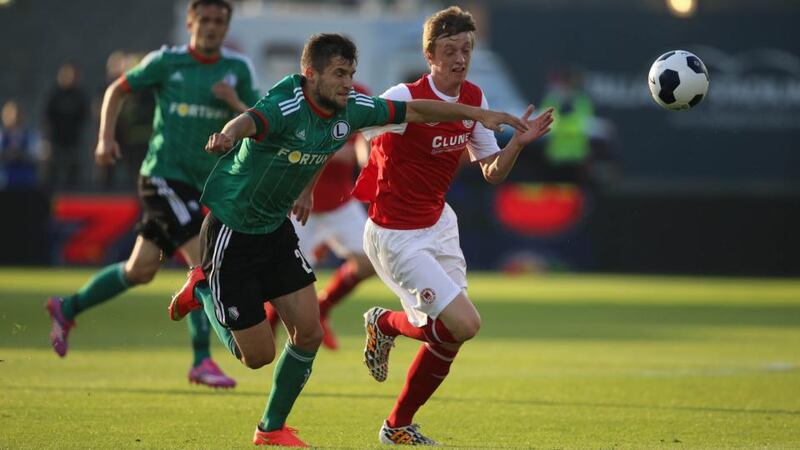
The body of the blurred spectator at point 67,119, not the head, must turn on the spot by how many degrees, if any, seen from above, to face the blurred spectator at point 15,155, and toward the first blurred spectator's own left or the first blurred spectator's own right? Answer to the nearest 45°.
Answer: approximately 45° to the first blurred spectator's own right

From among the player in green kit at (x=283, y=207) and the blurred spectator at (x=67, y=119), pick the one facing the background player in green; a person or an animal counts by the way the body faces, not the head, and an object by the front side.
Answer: the blurred spectator

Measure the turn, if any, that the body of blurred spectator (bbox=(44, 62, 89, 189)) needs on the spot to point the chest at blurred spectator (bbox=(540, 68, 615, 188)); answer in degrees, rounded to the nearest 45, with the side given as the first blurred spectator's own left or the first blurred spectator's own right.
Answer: approximately 90° to the first blurred spectator's own left

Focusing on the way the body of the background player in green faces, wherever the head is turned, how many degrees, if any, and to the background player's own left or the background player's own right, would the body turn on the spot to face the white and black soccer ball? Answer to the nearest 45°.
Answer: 0° — they already face it

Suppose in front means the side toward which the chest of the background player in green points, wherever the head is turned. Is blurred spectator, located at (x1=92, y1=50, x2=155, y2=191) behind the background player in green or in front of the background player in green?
behind

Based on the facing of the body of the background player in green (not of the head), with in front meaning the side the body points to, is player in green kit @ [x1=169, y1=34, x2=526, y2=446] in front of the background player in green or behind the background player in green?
in front

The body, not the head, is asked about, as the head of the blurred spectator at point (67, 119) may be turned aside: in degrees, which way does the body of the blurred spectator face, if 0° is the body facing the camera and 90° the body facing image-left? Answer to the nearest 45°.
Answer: approximately 0°

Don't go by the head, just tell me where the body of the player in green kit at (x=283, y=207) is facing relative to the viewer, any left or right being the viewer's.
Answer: facing the viewer and to the right of the viewer

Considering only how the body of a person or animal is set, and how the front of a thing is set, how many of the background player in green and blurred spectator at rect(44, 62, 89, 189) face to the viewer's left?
0

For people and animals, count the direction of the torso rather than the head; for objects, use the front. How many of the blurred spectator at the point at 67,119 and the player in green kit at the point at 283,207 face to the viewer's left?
0

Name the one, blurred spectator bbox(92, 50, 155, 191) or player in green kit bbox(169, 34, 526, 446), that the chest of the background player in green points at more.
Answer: the player in green kit
